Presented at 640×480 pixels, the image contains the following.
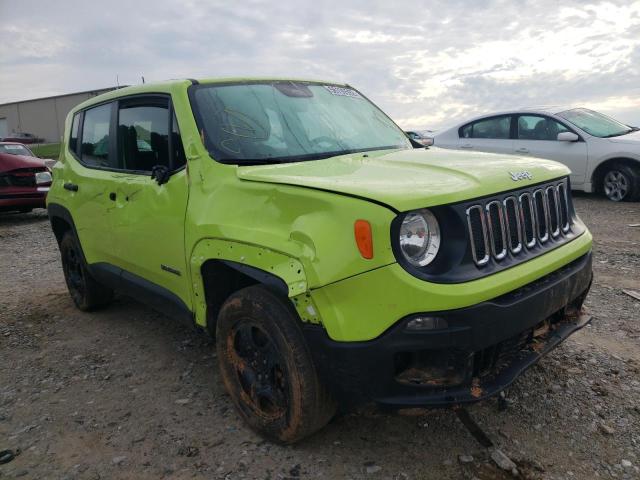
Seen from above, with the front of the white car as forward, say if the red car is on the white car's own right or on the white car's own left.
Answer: on the white car's own right

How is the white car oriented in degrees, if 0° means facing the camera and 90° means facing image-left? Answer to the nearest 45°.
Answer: approximately 315°

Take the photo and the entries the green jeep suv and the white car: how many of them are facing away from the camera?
0

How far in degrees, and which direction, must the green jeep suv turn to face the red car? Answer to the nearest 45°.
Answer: approximately 180°

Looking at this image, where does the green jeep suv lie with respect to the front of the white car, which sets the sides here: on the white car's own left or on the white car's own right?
on the white car's own right

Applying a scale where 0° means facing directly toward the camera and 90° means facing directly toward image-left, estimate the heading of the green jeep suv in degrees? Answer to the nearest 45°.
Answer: approximately 315°

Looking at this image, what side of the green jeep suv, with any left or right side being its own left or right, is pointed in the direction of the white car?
left

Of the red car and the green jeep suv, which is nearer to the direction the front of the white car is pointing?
the green jeep suv
